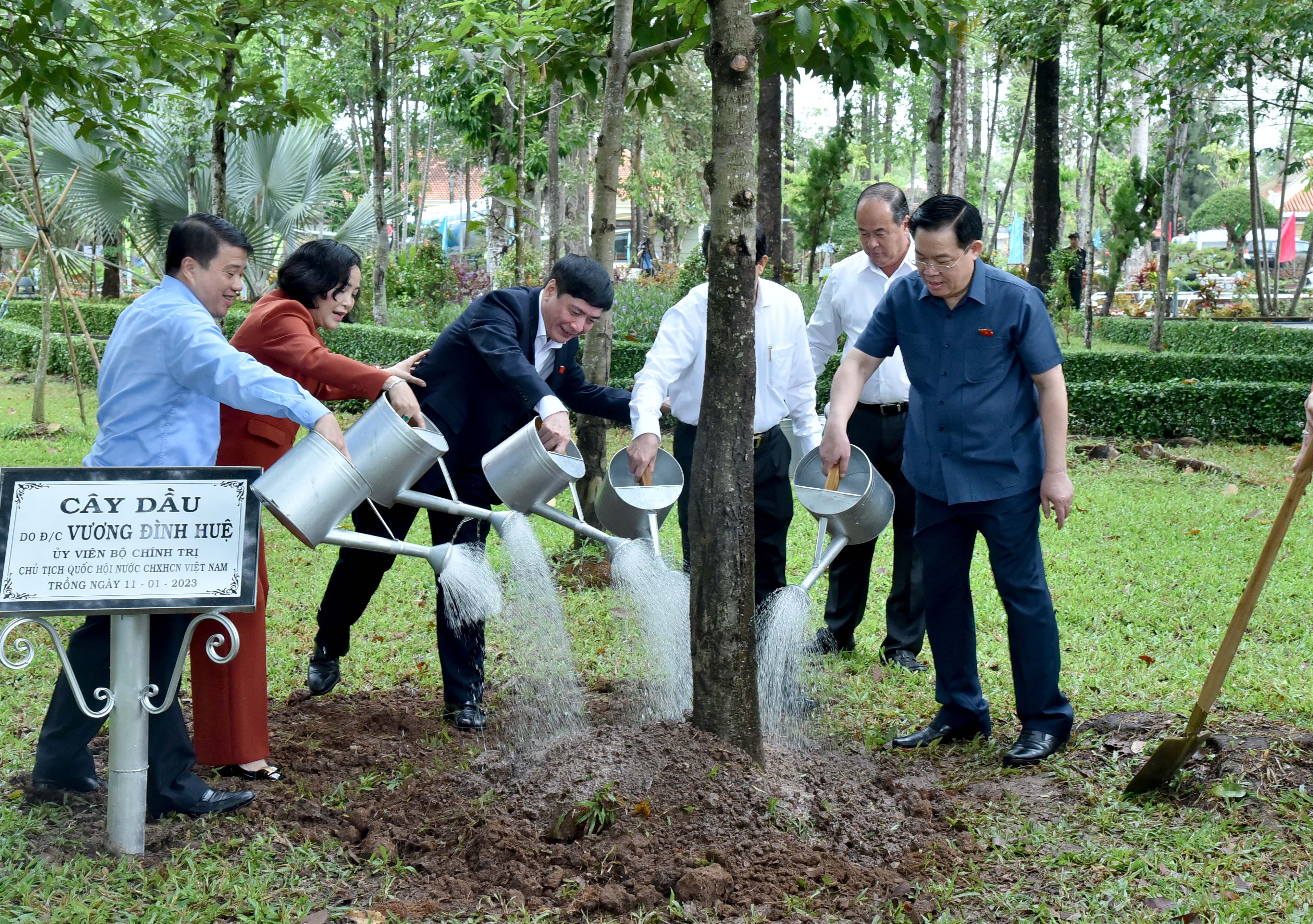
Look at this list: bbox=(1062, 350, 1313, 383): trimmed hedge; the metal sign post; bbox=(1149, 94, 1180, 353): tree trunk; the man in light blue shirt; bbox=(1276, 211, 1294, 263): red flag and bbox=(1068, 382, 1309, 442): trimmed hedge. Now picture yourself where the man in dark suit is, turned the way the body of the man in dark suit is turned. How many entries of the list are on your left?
4

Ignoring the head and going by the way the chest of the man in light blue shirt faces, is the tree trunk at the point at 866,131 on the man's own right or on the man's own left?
on the man's own left

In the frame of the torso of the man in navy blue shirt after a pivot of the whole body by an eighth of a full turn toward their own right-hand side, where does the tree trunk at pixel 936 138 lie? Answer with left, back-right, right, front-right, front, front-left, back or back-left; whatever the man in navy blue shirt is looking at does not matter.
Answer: right

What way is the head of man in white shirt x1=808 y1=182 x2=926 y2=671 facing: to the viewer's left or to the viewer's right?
to the viewer's left

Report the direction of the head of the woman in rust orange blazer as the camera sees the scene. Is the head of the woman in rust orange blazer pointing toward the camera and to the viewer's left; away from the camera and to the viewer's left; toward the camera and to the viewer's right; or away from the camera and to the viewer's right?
toward the camera and to the viewer's right

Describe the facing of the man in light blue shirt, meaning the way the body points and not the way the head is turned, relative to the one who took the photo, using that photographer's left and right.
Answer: facing to the right of the viewer

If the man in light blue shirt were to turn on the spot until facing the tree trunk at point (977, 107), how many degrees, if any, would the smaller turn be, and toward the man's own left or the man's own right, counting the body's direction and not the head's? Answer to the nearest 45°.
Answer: approximately 45° to the man's own left

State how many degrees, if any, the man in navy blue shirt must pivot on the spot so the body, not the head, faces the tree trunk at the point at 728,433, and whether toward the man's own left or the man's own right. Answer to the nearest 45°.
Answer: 0° — they already face it

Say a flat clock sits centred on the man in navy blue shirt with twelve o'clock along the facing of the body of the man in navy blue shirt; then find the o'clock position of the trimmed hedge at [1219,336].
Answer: The trimmed hedge is roughly at 5 o'clock from the man in navy blue shirt.

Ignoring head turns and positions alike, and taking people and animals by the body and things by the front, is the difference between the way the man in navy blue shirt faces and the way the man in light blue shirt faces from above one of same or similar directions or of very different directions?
very different directions

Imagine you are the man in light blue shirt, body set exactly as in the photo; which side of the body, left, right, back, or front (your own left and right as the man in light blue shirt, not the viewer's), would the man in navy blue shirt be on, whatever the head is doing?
front

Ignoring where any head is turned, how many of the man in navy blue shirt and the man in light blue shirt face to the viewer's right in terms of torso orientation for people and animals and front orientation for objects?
1

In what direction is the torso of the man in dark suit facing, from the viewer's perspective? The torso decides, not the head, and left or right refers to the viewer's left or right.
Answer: facing the viewer and to the right of the viewer

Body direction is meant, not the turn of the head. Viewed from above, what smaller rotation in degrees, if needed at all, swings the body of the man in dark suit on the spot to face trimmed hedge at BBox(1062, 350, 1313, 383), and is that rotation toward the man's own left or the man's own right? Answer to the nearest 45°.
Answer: approximately 90° to the man's own left
